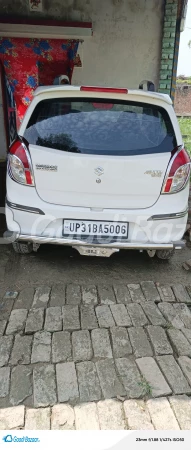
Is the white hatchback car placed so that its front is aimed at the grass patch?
no

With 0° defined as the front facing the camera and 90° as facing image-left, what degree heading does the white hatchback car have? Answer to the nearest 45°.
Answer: approximately 180°

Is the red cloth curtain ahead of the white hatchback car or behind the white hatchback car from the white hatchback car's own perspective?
ahead
